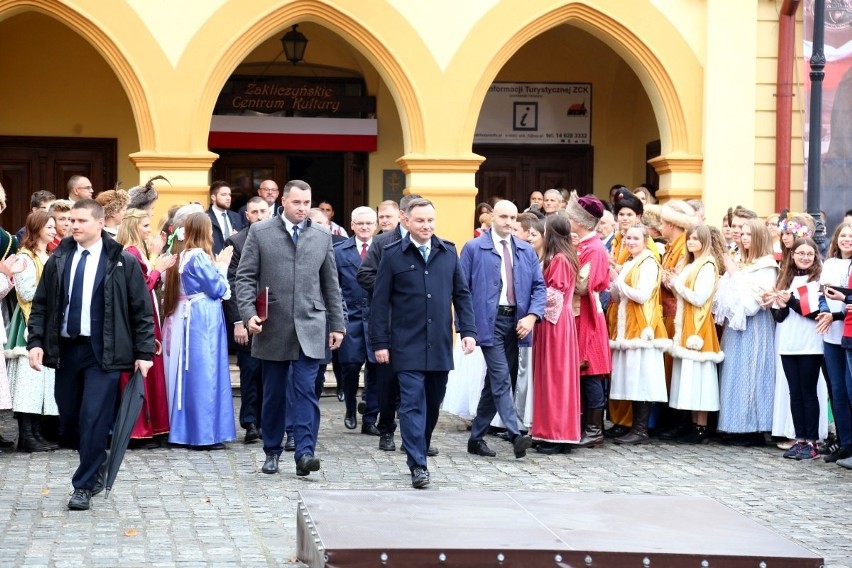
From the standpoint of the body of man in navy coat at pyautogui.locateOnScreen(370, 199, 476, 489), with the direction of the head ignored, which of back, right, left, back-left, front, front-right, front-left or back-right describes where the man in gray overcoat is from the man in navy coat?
right

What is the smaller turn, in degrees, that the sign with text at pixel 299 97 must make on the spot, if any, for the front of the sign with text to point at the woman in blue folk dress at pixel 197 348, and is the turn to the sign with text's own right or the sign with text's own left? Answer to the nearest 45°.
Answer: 0° — it already faces them

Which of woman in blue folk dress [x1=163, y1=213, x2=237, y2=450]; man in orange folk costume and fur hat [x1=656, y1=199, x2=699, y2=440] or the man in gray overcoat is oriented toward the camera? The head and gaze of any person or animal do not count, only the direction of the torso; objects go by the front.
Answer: the man in gray overcoat

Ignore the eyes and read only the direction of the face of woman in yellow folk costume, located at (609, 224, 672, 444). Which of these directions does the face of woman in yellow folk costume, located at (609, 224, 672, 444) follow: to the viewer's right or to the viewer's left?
to the viewer's left

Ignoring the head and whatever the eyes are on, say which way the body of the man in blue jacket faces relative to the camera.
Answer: toward the camera

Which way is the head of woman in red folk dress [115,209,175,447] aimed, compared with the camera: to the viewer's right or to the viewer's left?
to the viewer's right

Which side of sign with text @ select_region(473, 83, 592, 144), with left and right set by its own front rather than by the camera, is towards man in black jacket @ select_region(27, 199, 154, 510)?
front

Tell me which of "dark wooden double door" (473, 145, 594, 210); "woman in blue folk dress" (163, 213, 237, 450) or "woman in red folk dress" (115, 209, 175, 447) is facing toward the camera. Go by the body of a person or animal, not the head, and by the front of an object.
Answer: the dark wooden double door

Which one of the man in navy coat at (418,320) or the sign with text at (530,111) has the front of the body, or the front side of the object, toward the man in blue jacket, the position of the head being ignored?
the sign with text

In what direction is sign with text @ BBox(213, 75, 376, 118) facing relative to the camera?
toward the camera

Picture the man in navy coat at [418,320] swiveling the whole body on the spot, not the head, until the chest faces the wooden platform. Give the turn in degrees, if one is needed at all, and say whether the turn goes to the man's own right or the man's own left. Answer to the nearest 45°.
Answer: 0° — they already face it

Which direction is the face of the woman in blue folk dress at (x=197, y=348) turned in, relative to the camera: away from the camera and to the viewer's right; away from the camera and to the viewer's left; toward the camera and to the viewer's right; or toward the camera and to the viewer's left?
away from the camera and to the viewer's right
